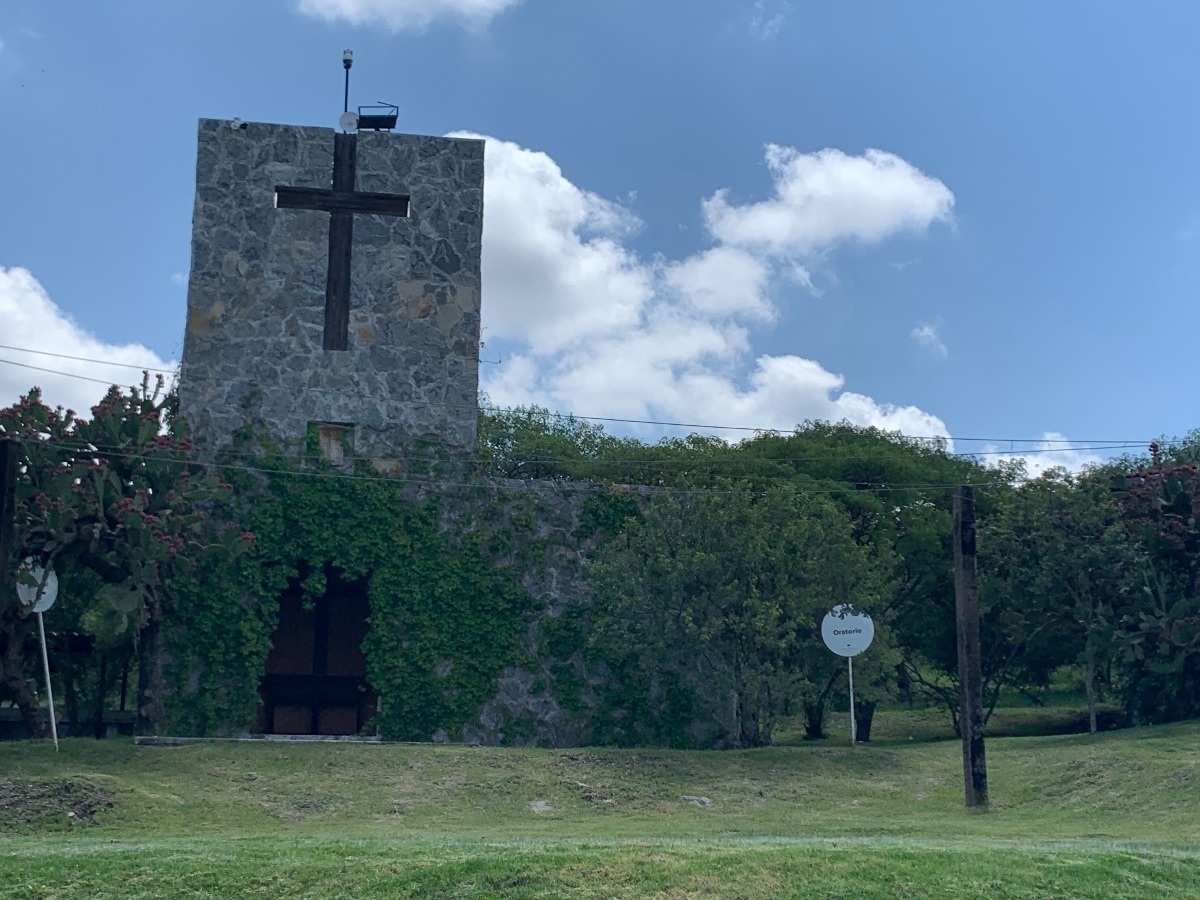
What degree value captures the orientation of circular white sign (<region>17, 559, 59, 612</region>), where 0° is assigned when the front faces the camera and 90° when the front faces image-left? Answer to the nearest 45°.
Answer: approximately 0°

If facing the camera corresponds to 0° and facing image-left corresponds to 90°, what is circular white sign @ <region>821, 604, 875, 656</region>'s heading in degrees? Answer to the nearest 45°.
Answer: approximately 0°

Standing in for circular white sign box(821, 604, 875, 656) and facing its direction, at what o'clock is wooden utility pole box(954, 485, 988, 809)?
The wooden utility pole is roughly at 11 o'clock from the circular white sign.

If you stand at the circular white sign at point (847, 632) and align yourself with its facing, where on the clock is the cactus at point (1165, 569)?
The cactus is roughly at 8 o'clock from the circular white sign.

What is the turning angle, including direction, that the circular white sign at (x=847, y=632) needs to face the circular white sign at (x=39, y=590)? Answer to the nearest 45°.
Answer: approximately 90° to its right

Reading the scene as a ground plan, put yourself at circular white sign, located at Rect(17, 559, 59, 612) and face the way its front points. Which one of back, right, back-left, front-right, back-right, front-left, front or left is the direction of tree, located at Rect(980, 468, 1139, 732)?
left

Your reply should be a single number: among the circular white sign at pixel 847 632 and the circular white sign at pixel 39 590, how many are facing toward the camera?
2

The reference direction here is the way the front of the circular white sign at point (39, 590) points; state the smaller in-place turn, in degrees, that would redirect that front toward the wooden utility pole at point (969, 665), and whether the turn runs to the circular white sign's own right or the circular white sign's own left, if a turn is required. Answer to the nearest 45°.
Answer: approximately 45° to the circular white sign's own left

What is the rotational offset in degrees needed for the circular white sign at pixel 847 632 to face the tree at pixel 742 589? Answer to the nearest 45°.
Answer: approximately 90° to its right

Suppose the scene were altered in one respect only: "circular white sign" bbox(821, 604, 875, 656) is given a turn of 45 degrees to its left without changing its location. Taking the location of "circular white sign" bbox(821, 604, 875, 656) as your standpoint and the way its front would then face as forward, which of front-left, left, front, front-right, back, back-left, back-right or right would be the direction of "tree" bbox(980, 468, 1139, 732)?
left

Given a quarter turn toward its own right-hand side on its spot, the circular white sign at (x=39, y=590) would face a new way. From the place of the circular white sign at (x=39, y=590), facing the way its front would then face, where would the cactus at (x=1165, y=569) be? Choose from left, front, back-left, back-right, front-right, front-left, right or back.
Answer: back

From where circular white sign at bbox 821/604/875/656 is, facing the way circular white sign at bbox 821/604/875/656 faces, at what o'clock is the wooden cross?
The wooden cross is roughly at 3 o'clock from the circular white sign.
